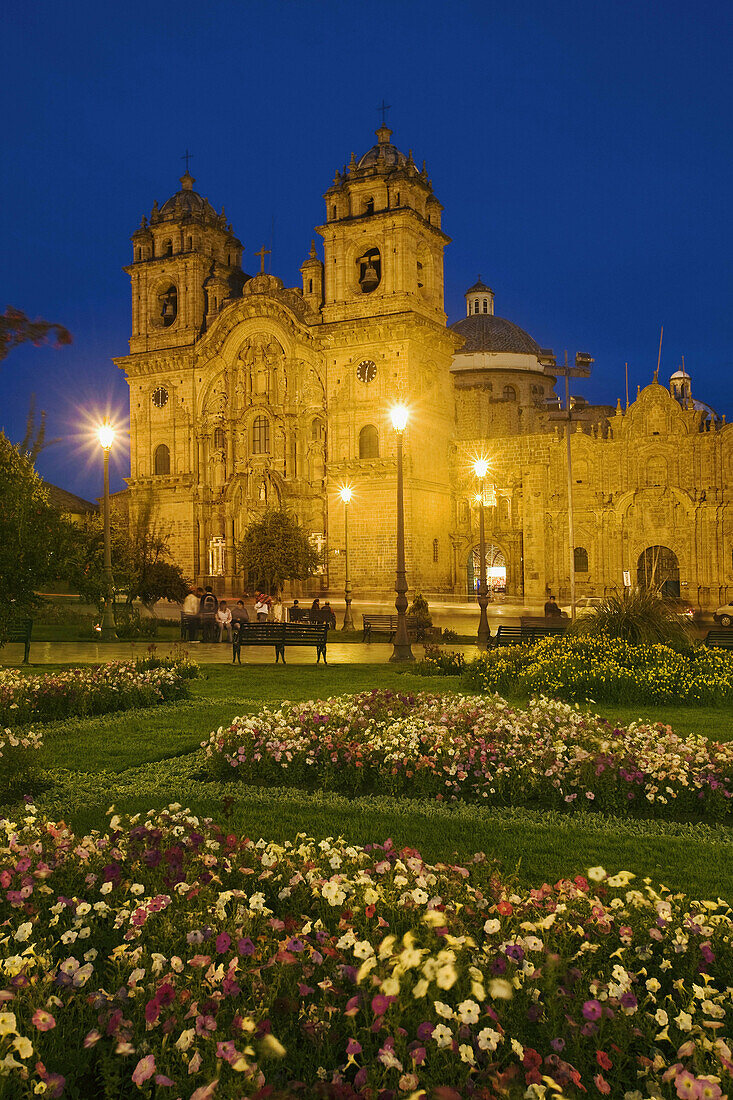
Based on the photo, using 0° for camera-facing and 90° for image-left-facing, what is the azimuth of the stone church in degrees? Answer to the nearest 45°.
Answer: approximately 45°

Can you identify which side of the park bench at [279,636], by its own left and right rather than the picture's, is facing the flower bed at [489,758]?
back

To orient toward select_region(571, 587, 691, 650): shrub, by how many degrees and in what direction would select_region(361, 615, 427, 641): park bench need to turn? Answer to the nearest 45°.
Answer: approximately 45° to its left

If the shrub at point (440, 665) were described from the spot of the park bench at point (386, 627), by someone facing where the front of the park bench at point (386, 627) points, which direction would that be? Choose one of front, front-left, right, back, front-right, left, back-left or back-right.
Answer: front

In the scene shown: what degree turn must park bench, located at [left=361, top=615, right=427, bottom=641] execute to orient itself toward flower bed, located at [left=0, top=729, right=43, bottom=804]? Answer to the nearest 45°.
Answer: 0° — it already faces it

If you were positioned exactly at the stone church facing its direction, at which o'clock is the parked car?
The parked car is roughly at 9 o'clock from the stone church.

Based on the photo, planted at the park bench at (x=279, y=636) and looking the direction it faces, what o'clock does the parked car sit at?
The parked car is roughly at 2 o'clock from the park bench.

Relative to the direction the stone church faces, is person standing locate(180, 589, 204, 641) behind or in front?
in front

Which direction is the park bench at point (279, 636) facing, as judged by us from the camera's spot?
facing away from the viewer

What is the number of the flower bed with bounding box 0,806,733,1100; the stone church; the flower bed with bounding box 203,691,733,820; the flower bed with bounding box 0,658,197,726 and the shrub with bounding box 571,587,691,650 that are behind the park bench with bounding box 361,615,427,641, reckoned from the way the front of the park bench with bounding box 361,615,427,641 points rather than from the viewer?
1

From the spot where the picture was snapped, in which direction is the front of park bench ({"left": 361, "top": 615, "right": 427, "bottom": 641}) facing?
facing the viewer
